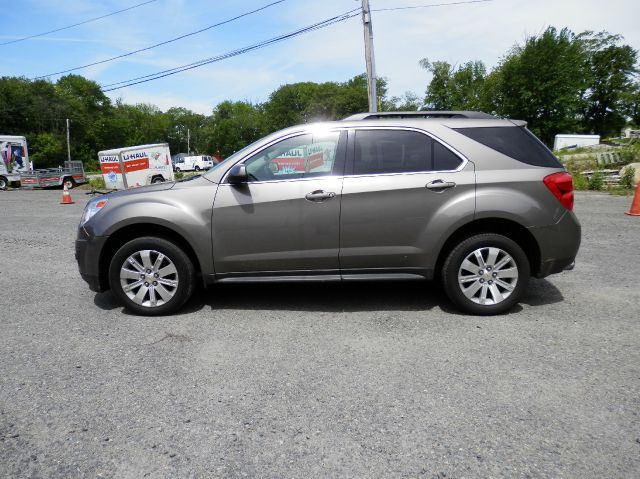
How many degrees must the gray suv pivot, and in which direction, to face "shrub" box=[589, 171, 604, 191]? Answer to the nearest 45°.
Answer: approximately 135° to its right

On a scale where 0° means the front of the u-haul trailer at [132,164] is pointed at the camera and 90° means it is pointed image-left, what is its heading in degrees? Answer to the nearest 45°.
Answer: approximately 45°

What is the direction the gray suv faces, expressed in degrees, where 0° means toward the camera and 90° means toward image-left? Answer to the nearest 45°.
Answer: approximately 90°

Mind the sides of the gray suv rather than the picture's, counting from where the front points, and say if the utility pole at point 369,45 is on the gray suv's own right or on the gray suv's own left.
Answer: on the gray suv's own right

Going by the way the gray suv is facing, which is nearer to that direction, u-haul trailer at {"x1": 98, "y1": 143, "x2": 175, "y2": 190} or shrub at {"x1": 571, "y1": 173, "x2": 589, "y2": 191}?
the u-haul trailer

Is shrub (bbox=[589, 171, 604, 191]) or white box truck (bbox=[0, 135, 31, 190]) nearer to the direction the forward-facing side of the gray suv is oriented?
the white box truck

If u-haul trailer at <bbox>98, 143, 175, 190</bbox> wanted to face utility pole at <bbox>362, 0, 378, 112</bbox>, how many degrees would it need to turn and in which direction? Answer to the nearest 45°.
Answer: approximately 90° to its left
